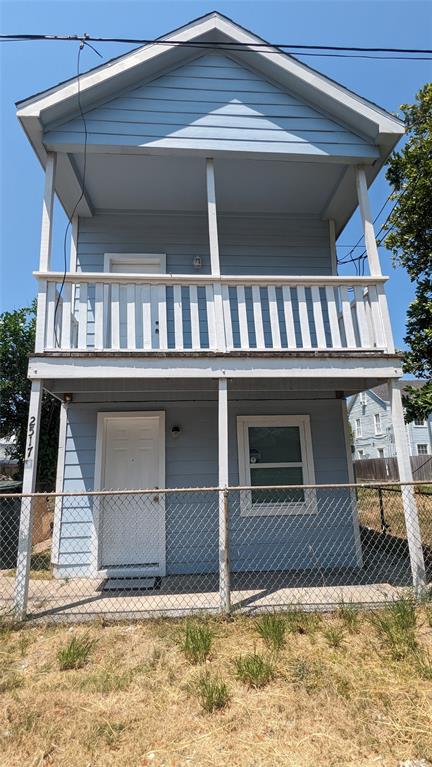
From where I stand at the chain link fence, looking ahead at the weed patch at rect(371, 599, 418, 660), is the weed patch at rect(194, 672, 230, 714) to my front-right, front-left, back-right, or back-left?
front-right

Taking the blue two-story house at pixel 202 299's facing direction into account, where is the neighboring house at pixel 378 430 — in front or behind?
behind

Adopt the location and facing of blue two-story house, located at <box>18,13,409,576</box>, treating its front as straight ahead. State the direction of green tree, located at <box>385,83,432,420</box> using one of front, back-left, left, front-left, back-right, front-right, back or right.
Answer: left

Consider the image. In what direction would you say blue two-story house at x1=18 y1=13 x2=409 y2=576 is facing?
toward the camera

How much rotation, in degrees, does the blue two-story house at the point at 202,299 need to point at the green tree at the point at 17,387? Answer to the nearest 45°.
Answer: approximately 135° to its right

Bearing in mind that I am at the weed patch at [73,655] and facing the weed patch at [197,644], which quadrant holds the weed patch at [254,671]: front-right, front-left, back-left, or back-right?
front-right

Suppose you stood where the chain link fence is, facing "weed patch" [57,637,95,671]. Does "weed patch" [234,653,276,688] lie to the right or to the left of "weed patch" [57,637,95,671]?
left
